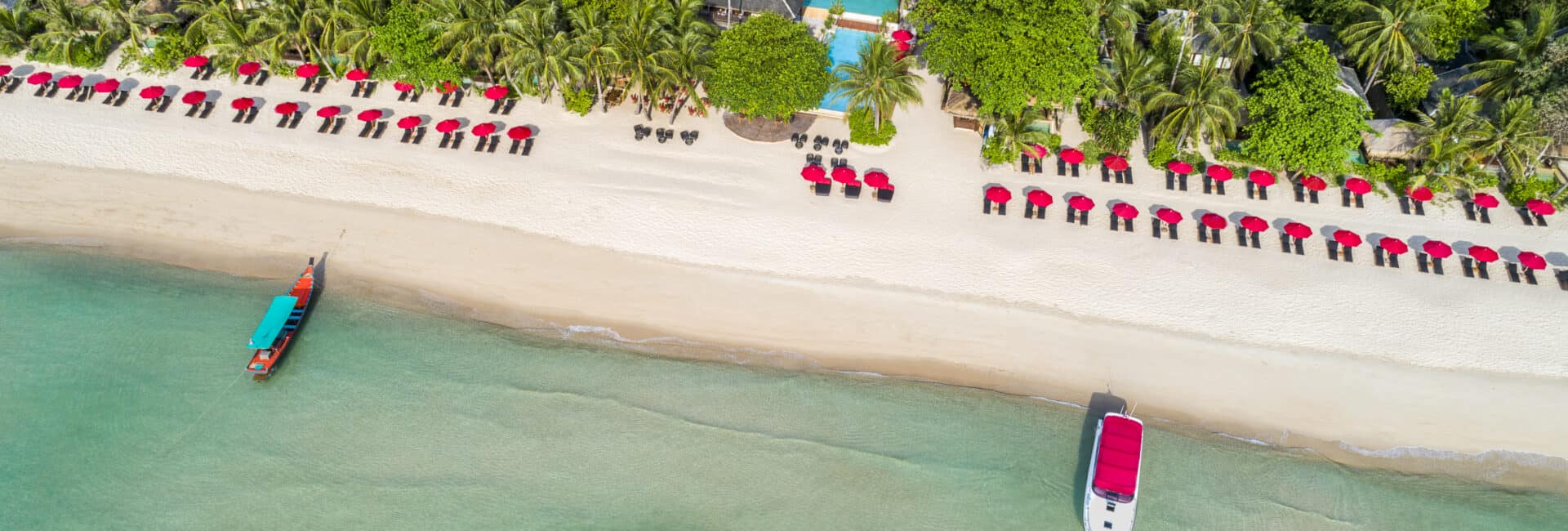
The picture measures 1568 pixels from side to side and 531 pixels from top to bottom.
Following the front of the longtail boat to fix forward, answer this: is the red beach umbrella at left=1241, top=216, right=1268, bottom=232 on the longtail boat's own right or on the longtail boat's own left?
on the longtail boat's own right

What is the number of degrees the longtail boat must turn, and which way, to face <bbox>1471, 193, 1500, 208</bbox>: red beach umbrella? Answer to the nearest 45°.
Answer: approximately 90° to its right

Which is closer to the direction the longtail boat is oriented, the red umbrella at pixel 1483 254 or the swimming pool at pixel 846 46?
the swimming pool

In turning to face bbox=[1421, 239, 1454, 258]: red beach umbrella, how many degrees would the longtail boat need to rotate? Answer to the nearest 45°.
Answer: approximately 90° to its right

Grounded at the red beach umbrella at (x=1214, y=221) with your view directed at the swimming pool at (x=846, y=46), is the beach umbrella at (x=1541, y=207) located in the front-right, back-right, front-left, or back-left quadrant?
back-right

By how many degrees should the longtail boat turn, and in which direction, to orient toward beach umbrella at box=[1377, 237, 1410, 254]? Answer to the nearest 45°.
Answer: approximately 90° to its right

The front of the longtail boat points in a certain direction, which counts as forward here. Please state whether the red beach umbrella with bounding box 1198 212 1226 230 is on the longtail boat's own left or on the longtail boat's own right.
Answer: on the longtail boat's own right

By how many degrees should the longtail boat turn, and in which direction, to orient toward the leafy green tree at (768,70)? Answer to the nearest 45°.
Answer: approximately 45° to its right

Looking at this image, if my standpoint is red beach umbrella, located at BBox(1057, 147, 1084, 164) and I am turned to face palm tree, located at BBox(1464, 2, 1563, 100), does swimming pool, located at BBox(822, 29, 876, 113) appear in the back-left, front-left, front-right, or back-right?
back-left

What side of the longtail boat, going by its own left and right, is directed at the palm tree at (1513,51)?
right

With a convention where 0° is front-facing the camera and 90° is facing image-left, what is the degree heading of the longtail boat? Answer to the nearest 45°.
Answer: approximately 225°

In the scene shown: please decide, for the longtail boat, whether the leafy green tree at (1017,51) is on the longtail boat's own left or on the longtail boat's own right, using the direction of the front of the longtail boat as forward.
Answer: on the longtail boat's own right
